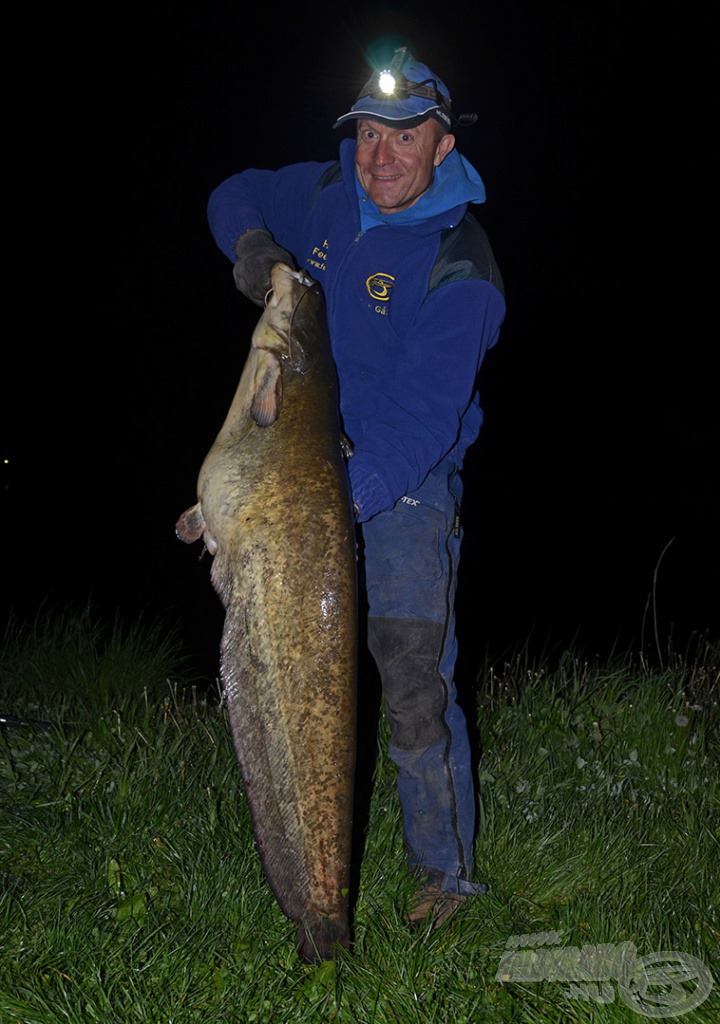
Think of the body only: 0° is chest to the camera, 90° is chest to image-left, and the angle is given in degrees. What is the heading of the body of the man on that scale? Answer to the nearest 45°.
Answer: approximately 45°
